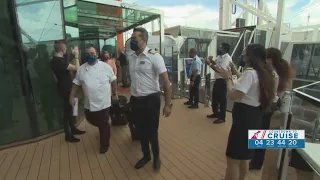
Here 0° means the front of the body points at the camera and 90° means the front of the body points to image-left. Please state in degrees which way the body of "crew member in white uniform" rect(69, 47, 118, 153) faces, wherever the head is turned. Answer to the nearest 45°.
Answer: approximately 0°

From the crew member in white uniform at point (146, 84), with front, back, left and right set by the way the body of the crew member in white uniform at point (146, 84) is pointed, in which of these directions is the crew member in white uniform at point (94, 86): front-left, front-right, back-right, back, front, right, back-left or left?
right

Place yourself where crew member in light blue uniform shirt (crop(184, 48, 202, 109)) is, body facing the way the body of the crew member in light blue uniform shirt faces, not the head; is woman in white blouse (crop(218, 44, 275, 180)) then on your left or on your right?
on your left

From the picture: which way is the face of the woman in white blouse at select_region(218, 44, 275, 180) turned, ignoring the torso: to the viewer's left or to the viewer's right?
to the viewer's left

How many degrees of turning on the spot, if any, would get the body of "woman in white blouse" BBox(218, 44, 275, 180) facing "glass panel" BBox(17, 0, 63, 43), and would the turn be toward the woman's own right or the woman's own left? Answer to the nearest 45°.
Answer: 0° — they already face it

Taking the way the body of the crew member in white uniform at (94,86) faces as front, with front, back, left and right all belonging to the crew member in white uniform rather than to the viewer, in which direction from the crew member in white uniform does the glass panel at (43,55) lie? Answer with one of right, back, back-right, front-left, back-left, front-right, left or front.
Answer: back-right

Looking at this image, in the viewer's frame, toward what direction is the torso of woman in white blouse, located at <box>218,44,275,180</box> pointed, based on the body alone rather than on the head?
to the viewer's left

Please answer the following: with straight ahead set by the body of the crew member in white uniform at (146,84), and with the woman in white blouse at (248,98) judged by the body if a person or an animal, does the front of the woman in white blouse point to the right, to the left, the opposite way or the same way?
to the right

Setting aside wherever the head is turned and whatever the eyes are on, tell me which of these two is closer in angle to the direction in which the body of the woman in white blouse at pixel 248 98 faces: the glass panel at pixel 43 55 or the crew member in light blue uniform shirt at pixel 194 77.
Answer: the glass panel

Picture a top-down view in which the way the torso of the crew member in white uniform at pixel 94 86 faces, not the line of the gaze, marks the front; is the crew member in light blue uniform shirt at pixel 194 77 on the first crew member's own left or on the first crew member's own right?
on the first crew member's own left

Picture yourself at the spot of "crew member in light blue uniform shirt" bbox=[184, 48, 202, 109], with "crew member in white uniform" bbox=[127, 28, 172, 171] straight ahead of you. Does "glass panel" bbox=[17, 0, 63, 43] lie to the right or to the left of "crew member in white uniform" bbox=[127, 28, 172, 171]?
right

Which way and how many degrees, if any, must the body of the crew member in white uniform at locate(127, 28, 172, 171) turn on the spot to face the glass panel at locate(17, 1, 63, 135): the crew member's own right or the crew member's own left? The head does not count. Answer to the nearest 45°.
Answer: approximately 90° to the crew member's own right
